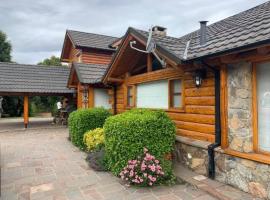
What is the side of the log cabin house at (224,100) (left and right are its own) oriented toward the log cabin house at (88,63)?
right

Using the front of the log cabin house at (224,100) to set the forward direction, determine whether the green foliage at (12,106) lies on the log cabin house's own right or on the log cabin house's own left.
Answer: on the log cabin house's own right

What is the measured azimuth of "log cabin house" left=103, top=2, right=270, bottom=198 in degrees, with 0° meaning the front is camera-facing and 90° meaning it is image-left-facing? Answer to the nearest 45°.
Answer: approximately 45°

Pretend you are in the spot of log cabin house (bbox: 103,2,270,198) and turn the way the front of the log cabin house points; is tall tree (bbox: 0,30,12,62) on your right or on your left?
on your right

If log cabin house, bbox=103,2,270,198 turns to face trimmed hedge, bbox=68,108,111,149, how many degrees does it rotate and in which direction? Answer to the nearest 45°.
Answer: approximately 90° to its right

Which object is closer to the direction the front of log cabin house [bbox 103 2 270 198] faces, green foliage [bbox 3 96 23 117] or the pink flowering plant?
the pink flowering plant

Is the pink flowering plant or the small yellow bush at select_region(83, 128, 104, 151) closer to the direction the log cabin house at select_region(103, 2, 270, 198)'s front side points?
the pink flowering plant

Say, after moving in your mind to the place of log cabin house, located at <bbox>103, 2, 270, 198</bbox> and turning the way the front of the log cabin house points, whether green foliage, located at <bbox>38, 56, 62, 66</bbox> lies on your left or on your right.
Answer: on your right

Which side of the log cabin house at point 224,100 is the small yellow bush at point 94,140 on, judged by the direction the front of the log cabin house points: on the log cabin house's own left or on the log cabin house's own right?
on the log cabin house's own right
